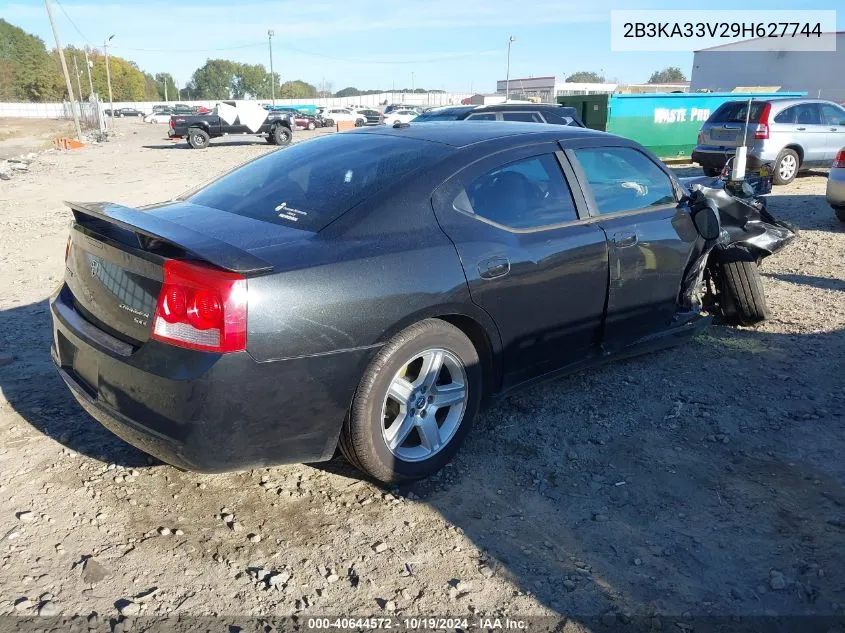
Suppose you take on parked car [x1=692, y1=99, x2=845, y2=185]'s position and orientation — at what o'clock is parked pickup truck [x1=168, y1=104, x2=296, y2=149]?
parked pickup truck [x1=168, y1=104, x2=296, y2=149] is roughly at 8 o'clock from parked car [x1=692, y1=99, x2=845, y2=185].

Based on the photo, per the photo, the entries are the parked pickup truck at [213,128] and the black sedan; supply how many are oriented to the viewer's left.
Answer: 0

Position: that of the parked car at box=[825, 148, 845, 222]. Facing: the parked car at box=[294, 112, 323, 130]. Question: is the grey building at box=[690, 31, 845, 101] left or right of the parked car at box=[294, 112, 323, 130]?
right

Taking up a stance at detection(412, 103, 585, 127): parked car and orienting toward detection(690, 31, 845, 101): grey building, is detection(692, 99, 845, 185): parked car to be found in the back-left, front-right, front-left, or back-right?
front-right

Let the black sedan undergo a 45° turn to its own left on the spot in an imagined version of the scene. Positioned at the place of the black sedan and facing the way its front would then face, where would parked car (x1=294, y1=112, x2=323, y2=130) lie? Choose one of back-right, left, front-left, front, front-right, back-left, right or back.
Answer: front

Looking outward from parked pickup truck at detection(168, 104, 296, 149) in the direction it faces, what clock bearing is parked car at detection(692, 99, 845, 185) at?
parked car at detection(692, 99, 845, 185) is roughly at 2 o'clock from parked pickup truck at detection(168, 104, 296, 149).

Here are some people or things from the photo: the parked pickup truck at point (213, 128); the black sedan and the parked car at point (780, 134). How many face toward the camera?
0

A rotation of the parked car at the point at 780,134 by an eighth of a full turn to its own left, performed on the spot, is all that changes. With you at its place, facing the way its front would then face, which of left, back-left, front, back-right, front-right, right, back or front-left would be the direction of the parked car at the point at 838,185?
back

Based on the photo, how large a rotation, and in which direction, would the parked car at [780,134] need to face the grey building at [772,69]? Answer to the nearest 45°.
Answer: approximately 45° to its left

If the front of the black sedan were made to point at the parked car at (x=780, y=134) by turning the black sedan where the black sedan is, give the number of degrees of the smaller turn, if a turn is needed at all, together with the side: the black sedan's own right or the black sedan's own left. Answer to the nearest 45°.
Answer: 0° — it already faces it

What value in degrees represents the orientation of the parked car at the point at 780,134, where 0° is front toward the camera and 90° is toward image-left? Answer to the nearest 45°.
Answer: approximately 225°

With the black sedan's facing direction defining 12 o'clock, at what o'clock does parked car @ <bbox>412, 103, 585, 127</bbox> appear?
The parked car is roughly at 11 o'clock from the black sedan.

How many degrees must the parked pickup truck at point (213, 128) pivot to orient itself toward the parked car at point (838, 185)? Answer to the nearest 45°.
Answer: approximately 90° to its right

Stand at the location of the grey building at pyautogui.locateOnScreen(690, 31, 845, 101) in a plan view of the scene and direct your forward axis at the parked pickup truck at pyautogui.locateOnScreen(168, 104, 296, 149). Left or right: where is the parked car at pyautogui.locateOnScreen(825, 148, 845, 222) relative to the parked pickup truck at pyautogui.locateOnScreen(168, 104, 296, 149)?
left

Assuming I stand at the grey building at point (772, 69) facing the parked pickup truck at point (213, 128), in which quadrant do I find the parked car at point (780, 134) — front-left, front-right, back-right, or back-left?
front-left

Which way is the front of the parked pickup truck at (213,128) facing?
to the viewer's right

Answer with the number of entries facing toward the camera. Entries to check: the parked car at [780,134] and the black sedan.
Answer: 0

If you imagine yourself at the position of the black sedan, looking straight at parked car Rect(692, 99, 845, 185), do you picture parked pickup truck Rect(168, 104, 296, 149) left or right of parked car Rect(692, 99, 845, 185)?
left

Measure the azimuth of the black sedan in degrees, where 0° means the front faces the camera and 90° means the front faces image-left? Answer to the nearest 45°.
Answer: approximately 225°
